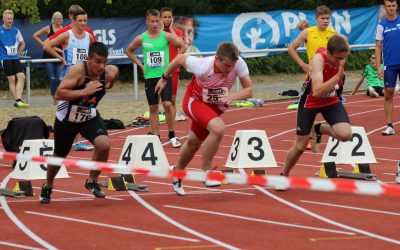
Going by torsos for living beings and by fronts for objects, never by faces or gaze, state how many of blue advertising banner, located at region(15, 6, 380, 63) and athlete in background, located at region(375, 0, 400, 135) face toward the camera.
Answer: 2

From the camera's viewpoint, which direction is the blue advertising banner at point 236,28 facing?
toward the camera

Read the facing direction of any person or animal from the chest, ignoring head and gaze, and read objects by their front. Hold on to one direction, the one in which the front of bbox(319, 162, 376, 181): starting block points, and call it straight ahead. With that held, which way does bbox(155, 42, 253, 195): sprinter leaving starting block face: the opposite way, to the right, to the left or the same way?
the same way

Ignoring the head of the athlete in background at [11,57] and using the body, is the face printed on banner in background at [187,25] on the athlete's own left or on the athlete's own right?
on the athlete's own left

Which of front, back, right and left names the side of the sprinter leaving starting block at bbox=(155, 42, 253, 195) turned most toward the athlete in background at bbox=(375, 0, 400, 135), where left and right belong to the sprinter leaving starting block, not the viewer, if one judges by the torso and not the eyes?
left

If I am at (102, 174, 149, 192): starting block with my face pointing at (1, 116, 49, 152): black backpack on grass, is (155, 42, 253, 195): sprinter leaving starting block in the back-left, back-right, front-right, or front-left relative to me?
back-right

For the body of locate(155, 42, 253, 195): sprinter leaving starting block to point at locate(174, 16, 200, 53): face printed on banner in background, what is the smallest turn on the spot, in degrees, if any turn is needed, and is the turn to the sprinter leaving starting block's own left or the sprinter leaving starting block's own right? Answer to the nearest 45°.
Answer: approximately 135° to the sprinter leaving starting block's own left

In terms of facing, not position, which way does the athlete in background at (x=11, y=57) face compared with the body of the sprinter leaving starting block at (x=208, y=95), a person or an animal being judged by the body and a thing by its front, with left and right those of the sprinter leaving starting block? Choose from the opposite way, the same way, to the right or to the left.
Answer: the same way

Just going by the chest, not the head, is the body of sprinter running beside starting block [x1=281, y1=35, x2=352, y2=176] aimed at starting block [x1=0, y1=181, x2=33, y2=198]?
no

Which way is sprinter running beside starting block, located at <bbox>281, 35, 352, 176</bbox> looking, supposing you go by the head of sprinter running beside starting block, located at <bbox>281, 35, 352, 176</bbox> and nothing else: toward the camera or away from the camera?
toward the camera
